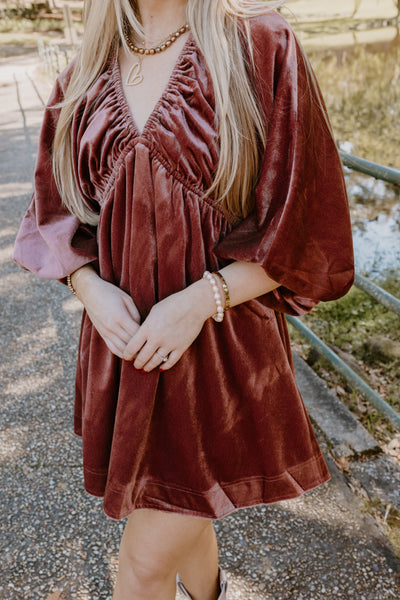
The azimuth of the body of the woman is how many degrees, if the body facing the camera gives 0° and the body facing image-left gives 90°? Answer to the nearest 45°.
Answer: approximately 45°

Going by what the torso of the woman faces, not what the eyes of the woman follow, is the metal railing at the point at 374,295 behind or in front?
behind
